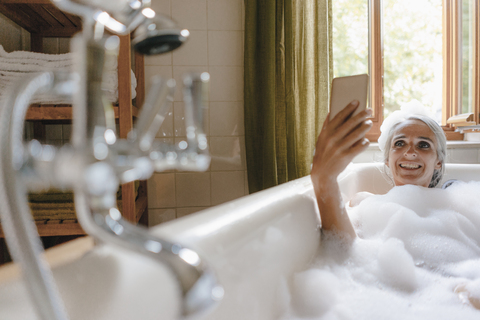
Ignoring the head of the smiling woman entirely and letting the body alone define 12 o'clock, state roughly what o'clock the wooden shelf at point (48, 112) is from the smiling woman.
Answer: The wooden shelf is roughly at 2 o'clock from the smiling woman.

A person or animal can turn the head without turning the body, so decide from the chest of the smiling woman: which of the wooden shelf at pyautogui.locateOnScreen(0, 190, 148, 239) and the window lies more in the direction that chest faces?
the wooden shelf

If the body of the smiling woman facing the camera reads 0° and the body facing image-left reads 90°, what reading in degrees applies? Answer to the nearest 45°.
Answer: approximately 0°

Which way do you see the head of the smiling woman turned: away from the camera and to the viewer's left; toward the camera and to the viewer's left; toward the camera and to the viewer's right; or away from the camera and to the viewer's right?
toward the camera and to the viewer's left

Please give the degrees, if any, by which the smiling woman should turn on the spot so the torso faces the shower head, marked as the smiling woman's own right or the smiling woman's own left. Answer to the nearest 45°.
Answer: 0° — they already face it

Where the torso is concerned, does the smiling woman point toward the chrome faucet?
yes
